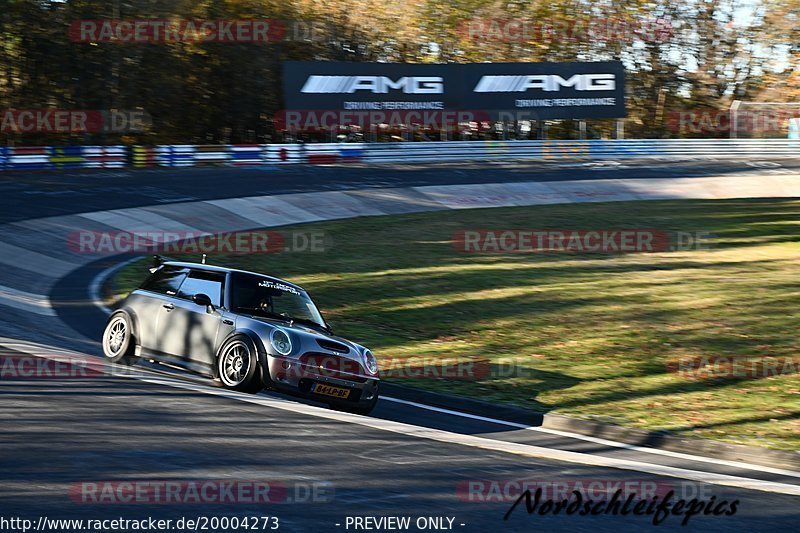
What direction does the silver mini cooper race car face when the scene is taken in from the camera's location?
facing the viewer and to the right of the viewer

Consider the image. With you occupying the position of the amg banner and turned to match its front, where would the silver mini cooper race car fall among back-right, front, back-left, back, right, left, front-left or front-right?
front

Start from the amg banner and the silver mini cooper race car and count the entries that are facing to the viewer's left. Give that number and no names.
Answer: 0

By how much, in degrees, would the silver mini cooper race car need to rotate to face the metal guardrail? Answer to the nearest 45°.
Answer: approximately 135° to its left

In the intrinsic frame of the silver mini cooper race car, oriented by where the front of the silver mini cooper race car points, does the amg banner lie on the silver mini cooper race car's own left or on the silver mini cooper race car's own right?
on the silver mini cooper race car's own left

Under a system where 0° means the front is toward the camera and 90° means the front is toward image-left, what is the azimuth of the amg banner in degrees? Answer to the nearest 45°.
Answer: approximately 0°
